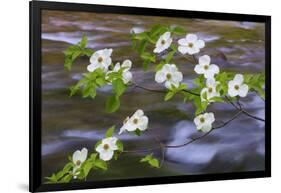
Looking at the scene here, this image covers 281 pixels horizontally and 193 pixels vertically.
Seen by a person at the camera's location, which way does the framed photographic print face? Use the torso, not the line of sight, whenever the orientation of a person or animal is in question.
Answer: facing the viewer and to the right of the viewer
